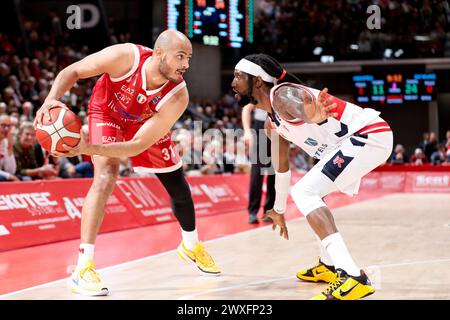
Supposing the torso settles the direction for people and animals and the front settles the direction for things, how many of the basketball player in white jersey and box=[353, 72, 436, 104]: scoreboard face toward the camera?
1

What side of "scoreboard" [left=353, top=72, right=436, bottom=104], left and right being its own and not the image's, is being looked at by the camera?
front

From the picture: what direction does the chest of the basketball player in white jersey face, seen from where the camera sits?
to the viewer's left

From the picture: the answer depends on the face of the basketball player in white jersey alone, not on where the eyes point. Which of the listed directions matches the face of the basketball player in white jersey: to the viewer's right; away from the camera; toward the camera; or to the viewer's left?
to the viewer's left

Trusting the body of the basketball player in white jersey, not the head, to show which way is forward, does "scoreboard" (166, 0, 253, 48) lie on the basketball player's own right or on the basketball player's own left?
on the basketball player's own right

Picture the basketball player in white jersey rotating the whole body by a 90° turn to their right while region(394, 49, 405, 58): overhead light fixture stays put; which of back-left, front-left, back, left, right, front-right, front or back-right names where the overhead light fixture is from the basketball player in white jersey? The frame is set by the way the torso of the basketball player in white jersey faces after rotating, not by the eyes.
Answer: front

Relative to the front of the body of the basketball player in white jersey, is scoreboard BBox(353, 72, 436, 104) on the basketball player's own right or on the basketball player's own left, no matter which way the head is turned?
on the basketball player's own right

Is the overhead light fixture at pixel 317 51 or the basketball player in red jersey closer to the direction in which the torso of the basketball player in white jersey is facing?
the basketball player in red jersey

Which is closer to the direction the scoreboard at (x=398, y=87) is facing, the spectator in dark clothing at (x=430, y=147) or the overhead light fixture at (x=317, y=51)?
the spectator in dark clothing

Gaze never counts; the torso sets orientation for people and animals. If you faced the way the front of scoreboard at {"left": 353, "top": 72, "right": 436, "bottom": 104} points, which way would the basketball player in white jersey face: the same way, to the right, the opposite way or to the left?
to the right

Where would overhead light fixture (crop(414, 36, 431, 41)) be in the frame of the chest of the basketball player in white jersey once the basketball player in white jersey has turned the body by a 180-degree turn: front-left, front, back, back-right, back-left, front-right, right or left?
left

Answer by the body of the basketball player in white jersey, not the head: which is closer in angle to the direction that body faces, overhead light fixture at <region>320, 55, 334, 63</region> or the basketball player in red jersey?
the basketball player in red jersey

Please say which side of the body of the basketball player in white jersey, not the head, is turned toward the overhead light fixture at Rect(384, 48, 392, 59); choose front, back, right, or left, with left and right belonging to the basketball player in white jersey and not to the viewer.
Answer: right

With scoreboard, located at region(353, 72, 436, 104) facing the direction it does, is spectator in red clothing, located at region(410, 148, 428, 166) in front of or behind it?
in front
